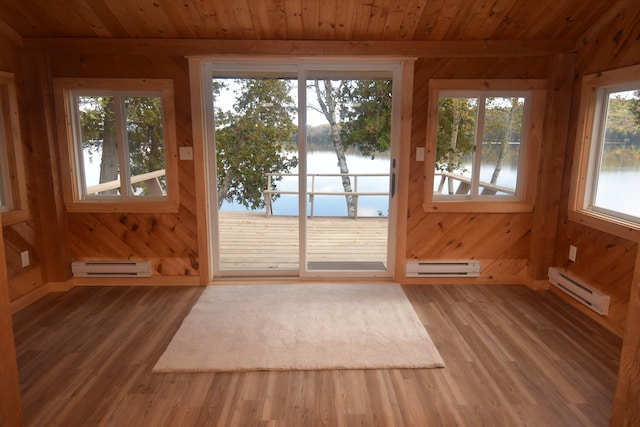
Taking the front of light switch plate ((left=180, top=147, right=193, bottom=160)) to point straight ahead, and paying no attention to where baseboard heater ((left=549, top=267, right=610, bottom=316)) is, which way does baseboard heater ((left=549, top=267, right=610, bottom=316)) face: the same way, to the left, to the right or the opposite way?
to the right

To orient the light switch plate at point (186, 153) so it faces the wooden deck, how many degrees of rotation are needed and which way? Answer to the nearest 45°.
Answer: approximately 135° to its left

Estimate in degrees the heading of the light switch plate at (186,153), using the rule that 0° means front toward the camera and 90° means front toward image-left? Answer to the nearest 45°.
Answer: approximately 0°

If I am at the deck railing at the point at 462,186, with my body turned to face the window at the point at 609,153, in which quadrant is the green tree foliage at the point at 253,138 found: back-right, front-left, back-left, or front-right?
back-right

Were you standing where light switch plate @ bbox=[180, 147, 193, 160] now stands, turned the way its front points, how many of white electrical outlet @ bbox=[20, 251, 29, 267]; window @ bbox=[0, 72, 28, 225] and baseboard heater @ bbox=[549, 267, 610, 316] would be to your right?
2

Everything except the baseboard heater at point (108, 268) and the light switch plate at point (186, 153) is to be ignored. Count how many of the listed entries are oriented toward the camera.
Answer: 2

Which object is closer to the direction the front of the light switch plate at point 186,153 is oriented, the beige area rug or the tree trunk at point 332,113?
the beige area rug

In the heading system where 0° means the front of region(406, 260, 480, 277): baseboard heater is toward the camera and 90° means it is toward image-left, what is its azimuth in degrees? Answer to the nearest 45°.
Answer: approximately 0°

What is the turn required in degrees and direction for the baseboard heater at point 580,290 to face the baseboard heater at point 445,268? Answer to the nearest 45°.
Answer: approximately 45° to its right

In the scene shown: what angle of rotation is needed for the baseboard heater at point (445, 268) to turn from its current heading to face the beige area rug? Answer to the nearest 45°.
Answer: approximately 45° to its right
